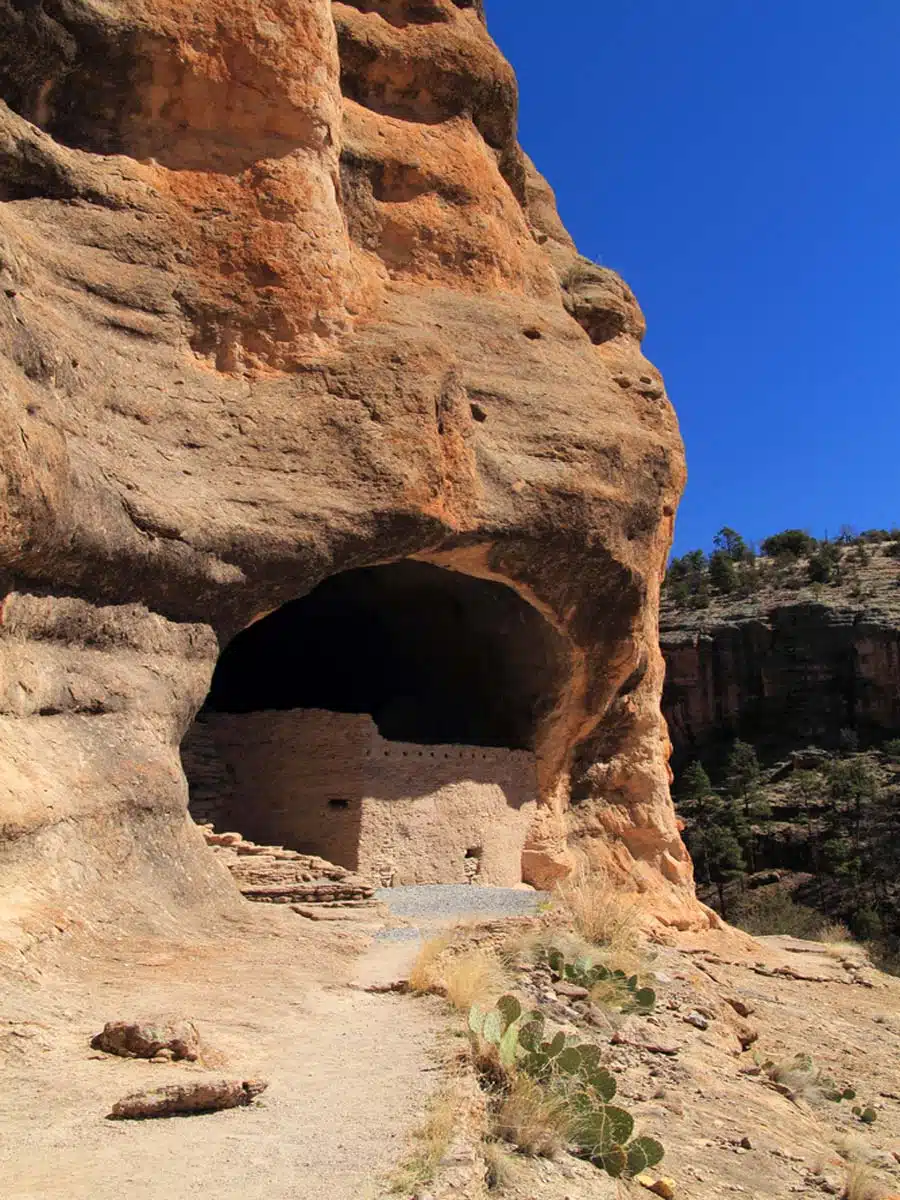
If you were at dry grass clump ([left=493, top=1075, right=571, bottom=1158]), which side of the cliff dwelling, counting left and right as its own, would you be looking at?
front

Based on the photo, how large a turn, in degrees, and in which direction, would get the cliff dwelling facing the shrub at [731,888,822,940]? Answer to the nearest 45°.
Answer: approximately 135° to its left

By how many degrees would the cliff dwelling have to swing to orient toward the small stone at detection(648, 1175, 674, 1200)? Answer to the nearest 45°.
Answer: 0° — it already faces it

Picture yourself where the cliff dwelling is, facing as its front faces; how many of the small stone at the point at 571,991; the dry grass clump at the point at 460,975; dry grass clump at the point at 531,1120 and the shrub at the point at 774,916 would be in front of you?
3

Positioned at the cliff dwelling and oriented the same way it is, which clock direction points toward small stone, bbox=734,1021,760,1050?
The small stone is roughly at 11 o'clock from the cliff dwelling.

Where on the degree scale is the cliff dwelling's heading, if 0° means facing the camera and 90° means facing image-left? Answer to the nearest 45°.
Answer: approximately 0°

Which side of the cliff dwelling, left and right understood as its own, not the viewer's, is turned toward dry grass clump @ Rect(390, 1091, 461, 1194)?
front

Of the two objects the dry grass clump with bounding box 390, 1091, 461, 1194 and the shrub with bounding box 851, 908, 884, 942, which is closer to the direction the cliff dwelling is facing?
the dry grass clump

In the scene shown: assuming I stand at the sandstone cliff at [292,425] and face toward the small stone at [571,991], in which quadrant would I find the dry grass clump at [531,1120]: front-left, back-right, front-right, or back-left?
front-right

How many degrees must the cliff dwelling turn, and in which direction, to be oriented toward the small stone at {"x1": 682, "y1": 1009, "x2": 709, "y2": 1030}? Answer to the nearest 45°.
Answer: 0° — it already faces it

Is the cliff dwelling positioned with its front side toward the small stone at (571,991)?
yes

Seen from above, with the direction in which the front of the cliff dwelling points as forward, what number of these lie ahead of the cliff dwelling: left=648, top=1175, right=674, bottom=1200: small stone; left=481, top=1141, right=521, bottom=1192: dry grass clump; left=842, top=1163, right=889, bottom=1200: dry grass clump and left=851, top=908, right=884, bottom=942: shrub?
3

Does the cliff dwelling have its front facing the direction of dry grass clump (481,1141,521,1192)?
yes

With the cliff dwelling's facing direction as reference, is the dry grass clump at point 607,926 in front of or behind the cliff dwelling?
in front

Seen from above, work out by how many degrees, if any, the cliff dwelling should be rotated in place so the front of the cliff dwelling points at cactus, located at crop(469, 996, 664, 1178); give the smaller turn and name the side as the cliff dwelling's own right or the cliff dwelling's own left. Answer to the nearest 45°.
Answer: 0° — it already faces it

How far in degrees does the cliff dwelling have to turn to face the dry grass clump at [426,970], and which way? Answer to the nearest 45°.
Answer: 0° — it already faces it

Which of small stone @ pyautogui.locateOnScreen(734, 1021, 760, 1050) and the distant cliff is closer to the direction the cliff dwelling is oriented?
the small stone
